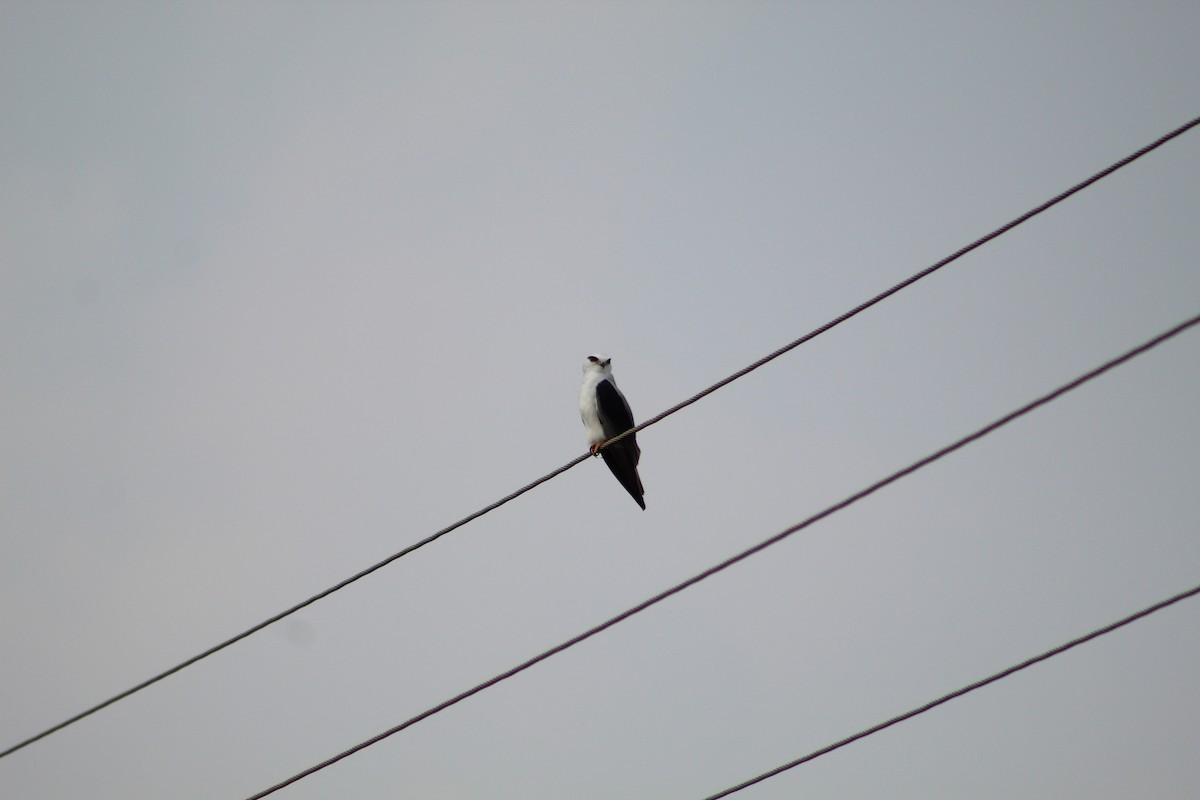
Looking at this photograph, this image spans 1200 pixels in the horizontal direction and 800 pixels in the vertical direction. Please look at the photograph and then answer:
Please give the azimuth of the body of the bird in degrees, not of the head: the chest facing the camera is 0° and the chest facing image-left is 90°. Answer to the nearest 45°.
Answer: approximately 45°
